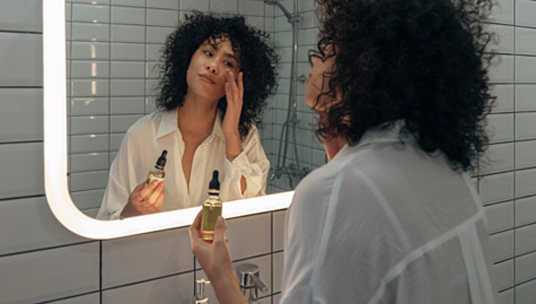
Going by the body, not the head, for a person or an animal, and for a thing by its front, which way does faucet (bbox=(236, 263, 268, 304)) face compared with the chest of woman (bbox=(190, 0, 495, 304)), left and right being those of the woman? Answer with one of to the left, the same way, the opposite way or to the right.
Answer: the opposite way

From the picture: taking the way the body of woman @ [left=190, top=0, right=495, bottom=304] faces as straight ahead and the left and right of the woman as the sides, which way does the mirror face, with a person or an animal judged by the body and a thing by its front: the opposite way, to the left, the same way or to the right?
the opposite way

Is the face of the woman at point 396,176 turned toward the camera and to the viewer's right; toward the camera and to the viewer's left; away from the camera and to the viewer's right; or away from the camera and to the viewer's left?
away from the camera and to the viewer's left

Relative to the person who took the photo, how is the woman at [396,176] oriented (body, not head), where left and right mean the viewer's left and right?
facing away from the viewer and to the left of the viewer

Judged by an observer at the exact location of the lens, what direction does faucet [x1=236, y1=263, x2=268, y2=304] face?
facing the viewer and to the right of the viewer
